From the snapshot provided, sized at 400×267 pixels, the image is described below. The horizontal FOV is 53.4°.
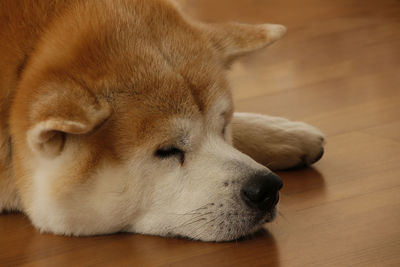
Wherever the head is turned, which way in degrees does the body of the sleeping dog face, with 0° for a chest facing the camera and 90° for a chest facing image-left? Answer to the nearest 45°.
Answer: approximately 315°
